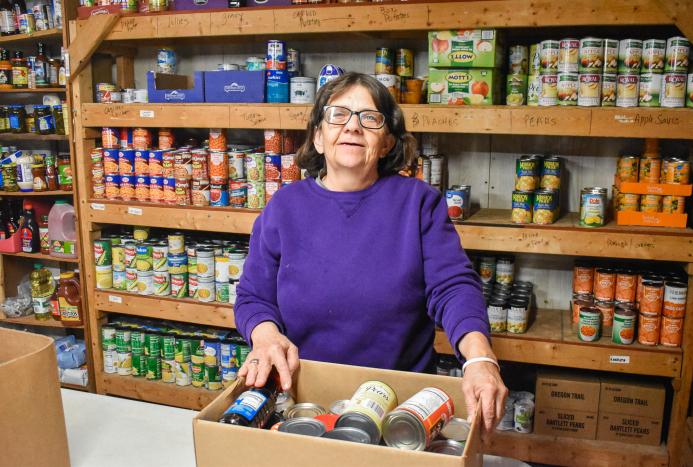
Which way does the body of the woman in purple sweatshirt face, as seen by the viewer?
toward the camera

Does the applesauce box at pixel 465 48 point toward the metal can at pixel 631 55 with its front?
no

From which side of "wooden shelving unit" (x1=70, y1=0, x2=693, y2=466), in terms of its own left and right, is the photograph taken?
front

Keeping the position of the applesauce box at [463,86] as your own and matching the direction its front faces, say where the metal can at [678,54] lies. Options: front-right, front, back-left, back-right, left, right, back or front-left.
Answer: left

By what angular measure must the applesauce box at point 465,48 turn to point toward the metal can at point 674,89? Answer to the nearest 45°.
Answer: approximately 90° to its left

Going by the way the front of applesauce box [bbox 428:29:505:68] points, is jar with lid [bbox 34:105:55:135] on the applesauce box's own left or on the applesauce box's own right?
on the applesauce box's own right

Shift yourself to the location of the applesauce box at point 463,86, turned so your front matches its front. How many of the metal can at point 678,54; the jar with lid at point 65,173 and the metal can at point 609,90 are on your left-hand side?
2

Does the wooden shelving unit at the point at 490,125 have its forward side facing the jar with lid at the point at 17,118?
no

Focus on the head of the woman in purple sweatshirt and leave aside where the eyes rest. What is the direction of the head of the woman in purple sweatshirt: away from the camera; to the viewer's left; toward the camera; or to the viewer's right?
toward the camera

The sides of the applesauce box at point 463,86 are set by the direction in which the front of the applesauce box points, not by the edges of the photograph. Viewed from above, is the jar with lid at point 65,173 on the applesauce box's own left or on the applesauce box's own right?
on the applesauce box's own right

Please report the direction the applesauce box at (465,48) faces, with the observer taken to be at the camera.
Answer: facing the viewer

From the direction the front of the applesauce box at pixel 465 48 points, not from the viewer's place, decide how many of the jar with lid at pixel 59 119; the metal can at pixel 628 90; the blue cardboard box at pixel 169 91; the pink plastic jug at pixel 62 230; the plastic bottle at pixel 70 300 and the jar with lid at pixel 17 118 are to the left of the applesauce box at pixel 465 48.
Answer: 1

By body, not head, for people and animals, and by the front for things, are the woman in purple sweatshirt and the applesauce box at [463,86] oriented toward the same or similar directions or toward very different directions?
same or similar directions

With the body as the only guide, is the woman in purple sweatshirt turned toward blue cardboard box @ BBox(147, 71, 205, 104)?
no

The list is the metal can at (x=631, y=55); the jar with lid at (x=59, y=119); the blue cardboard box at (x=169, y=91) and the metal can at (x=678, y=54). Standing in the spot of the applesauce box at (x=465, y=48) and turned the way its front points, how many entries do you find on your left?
2

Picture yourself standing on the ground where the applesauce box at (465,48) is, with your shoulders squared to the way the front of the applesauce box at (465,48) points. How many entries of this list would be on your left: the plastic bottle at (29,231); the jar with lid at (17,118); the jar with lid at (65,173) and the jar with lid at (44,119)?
0

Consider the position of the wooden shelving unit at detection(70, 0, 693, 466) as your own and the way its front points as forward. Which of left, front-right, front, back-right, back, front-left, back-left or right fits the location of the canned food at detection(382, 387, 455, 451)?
front

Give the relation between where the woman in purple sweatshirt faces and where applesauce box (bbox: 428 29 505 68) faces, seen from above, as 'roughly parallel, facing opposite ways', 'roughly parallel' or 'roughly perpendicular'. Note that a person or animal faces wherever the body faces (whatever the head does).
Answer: roughly parallel
